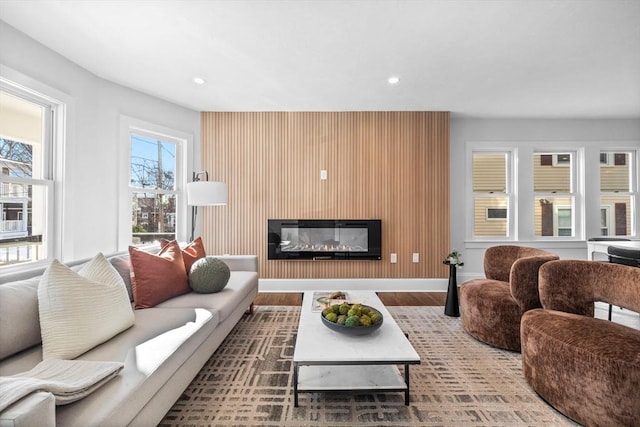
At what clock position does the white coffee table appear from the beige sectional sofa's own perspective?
The white coffee table is roughly at 11 o'clock from the beige sectional sofa.

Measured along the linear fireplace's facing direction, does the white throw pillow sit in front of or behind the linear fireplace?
in front

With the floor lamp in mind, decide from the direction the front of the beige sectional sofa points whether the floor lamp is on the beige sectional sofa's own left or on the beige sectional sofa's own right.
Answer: on the beige sectional sofa's own left

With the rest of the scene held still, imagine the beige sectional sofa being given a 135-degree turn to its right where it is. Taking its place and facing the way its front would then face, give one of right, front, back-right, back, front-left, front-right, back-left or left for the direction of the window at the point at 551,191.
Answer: back

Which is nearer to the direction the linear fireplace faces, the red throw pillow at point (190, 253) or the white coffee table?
the white coffee table

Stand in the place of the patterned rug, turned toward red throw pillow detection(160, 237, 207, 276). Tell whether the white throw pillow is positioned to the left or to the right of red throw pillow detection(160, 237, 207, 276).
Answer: left

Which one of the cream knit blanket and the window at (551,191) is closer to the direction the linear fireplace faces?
the cream knit blanket

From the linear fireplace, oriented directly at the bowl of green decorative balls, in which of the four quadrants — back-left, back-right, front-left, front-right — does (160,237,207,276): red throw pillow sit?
front-right

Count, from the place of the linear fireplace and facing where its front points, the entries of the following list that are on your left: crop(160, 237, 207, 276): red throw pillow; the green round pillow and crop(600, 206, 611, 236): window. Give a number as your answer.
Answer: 1

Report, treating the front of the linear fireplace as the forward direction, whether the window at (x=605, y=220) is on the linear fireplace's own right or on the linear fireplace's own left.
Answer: on the linear fireplace's own left

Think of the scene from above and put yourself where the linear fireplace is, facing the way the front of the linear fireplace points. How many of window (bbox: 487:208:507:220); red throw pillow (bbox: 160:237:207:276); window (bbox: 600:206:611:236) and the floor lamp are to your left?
2

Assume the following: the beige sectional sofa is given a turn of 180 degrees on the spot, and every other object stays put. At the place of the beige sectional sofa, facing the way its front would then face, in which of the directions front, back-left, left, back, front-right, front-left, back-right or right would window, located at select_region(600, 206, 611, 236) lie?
back-right

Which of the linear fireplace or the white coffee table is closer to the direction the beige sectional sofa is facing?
the white coffee table

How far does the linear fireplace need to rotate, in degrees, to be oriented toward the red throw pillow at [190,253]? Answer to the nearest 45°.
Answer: approximately 45° to its right

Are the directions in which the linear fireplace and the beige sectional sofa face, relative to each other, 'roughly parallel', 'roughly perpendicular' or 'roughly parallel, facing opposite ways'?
roughly perpendicular

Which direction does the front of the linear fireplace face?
toward the camera

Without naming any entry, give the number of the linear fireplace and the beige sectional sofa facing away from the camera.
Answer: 0

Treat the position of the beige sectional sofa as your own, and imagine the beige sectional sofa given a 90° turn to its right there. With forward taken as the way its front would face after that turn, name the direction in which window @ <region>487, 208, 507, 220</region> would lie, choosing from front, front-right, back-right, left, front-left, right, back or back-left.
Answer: back-left

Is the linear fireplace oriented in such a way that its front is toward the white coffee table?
yes
